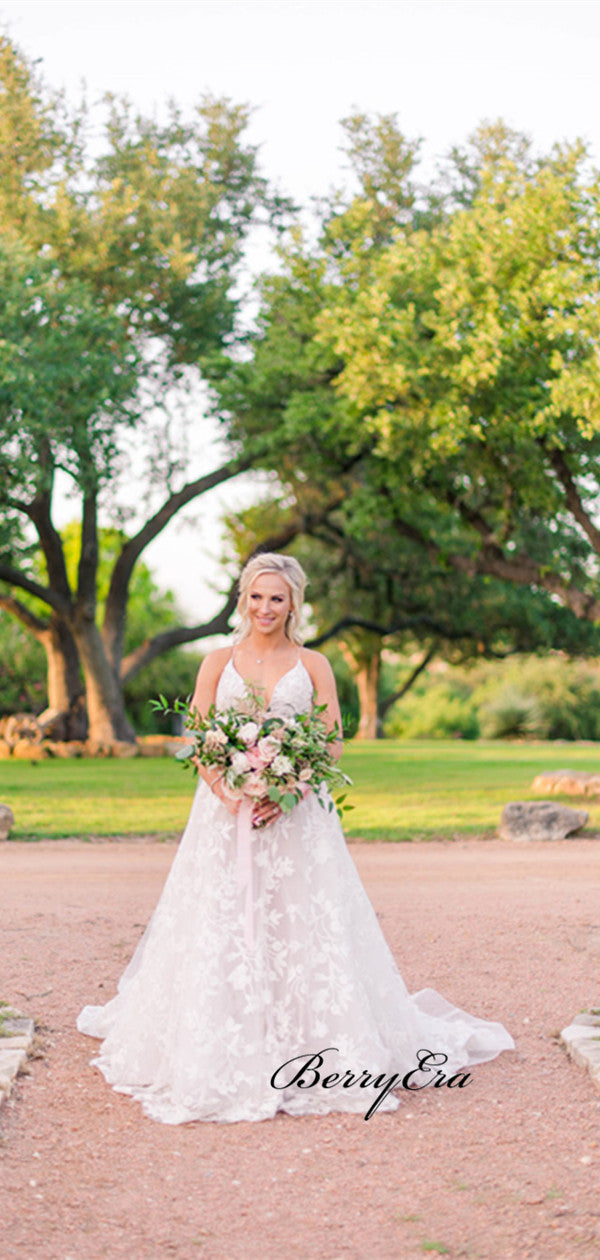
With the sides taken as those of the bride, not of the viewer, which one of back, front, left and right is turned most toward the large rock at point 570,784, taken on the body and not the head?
back

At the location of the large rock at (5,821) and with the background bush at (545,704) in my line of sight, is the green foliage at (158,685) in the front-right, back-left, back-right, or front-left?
front-left

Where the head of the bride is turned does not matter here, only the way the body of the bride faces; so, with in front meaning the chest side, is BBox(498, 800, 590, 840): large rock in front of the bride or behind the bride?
behind

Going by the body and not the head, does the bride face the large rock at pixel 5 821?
no

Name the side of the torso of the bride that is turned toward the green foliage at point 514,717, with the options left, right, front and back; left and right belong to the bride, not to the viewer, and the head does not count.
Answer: back

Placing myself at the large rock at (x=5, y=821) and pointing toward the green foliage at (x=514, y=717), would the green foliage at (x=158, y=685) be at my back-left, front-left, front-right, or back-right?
front-left

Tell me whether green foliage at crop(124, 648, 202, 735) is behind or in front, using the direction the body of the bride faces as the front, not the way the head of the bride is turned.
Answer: behind

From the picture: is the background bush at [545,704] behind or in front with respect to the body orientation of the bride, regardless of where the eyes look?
behind

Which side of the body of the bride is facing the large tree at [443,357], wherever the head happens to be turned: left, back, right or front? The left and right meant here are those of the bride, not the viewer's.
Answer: back

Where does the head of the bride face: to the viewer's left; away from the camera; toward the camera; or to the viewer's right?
toward the camera

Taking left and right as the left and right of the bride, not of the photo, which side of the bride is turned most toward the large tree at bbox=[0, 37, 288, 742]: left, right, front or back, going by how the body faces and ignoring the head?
back

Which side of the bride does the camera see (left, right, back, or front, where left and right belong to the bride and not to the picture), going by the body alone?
front

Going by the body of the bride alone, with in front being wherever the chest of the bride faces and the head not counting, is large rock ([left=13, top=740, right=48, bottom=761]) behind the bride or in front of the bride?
behind

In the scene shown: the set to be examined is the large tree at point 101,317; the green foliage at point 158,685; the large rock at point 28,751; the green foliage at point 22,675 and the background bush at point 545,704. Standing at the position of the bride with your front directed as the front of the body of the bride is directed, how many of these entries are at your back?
5

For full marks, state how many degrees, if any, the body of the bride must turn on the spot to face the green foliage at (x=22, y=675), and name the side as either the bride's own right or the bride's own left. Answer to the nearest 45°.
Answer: approximately 180°
